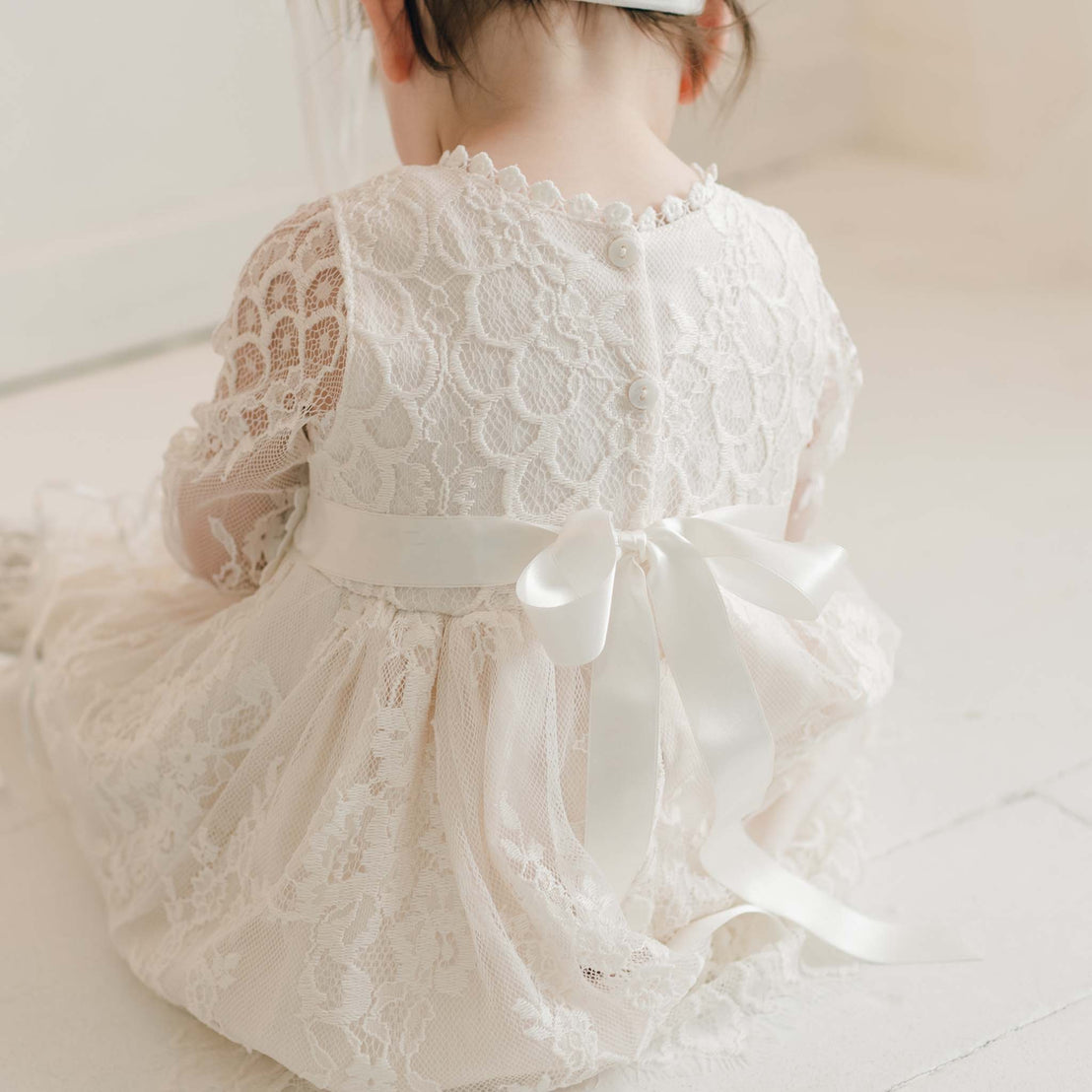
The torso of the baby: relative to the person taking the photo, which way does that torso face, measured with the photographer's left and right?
facing away from the viewer and to the left of the viewer

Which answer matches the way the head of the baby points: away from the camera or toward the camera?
away from the camera
